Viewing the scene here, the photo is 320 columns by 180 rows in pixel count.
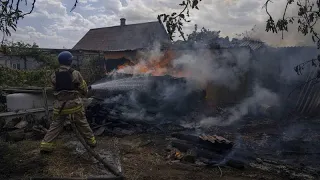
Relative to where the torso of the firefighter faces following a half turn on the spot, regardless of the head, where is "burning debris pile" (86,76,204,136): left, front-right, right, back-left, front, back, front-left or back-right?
back

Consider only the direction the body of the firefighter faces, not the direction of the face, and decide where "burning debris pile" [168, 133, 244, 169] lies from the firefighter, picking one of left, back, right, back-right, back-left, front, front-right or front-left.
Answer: front-right

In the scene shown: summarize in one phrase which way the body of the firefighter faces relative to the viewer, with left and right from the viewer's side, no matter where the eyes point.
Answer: facing away from the viewer and to the right of the viewer

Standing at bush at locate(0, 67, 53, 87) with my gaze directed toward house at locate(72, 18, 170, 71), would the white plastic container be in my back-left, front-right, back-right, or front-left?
back-right

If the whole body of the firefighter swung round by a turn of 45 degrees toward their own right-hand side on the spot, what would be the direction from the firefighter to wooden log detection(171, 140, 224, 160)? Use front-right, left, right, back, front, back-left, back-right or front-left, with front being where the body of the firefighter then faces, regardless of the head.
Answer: front

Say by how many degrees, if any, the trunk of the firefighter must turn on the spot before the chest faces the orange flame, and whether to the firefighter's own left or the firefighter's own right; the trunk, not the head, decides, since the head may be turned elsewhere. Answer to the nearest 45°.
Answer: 0° — they already face it

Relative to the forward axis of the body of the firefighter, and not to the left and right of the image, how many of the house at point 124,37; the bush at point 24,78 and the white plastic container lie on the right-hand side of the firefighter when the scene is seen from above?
0

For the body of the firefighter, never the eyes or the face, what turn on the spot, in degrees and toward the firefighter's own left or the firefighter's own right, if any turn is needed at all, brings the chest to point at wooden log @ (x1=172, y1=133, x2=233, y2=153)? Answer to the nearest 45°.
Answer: approximately 45° to the firefighter's own right

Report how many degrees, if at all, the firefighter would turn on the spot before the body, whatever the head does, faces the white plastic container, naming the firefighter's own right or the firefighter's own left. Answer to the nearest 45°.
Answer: approximately 90° to the firefighter's own left

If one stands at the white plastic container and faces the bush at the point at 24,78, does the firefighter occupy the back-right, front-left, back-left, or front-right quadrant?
back-right

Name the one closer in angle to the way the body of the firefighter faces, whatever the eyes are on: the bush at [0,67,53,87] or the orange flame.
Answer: the orange flame
